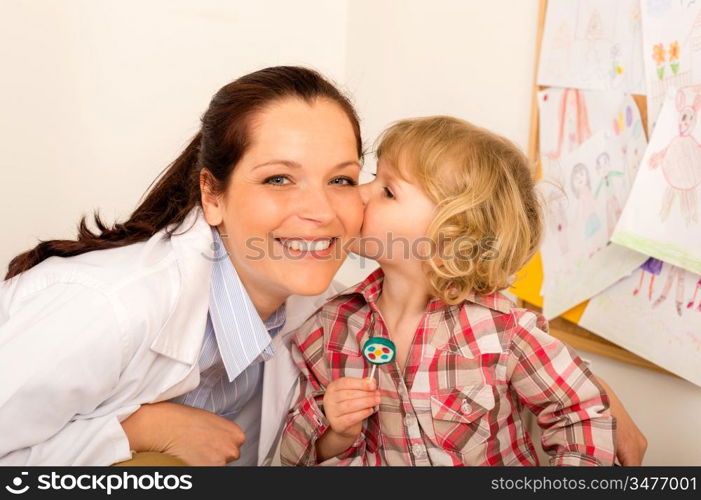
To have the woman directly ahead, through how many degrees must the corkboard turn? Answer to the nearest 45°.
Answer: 0° — it already faces them

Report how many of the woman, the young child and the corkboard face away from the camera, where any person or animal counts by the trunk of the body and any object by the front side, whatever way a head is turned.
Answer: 0

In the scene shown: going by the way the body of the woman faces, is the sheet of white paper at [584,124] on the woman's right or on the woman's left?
on the woman's left

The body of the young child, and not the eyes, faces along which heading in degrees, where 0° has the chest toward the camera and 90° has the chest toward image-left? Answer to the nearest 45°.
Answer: approximately 45°

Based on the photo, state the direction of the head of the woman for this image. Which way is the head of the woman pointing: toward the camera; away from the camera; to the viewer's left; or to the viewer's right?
toward the camera

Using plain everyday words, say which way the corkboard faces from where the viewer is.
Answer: facing the viewer and to the left of the viewer

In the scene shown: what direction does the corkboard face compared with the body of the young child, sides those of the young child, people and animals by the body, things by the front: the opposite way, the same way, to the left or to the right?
the same way

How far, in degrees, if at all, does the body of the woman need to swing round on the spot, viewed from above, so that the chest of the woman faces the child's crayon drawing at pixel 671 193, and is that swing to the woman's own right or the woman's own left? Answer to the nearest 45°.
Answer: approximately 45° to the woman's own left

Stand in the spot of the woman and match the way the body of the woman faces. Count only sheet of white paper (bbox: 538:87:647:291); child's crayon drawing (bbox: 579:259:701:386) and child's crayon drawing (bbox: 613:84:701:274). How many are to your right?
0

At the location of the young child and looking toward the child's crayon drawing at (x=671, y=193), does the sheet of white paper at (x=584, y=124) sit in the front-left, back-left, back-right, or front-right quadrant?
front-left

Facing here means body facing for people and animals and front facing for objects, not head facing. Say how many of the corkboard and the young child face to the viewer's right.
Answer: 0

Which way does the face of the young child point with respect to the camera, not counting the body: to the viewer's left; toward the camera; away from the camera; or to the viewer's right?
to the viewer's left
